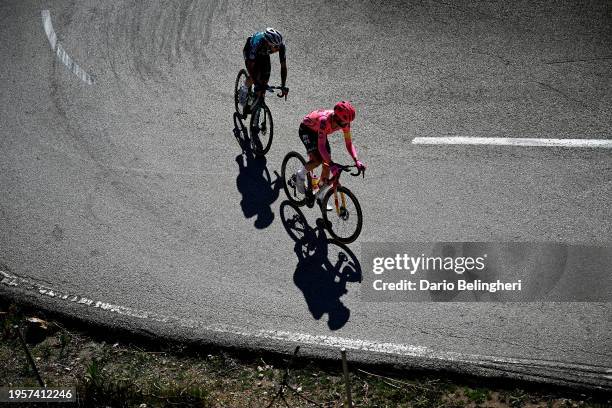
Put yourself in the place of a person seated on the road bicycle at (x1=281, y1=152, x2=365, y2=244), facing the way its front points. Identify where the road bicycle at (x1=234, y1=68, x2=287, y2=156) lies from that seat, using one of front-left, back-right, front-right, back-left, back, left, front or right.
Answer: back

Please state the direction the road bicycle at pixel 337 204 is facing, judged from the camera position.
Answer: facing the viewer and to the right of the viewer

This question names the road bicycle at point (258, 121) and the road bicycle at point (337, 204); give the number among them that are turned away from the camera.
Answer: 0

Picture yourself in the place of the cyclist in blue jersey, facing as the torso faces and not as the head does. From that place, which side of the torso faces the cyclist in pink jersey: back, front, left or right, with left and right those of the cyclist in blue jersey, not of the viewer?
front

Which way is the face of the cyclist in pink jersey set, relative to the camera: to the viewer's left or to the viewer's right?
to the viewer's right
